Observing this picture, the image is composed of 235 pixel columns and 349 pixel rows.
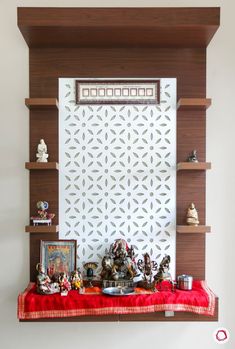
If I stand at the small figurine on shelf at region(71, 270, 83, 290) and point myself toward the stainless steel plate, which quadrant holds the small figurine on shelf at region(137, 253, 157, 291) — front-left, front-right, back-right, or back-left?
front-left

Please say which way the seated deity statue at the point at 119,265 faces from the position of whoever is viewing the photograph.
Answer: facing the viewer

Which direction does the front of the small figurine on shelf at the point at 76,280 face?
toward the camera

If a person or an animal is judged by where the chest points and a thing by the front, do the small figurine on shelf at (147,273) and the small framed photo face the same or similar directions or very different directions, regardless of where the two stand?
same or similar directions

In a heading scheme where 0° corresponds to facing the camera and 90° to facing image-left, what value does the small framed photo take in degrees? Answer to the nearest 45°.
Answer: approximately 0°

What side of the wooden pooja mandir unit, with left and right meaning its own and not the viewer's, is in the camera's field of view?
front
